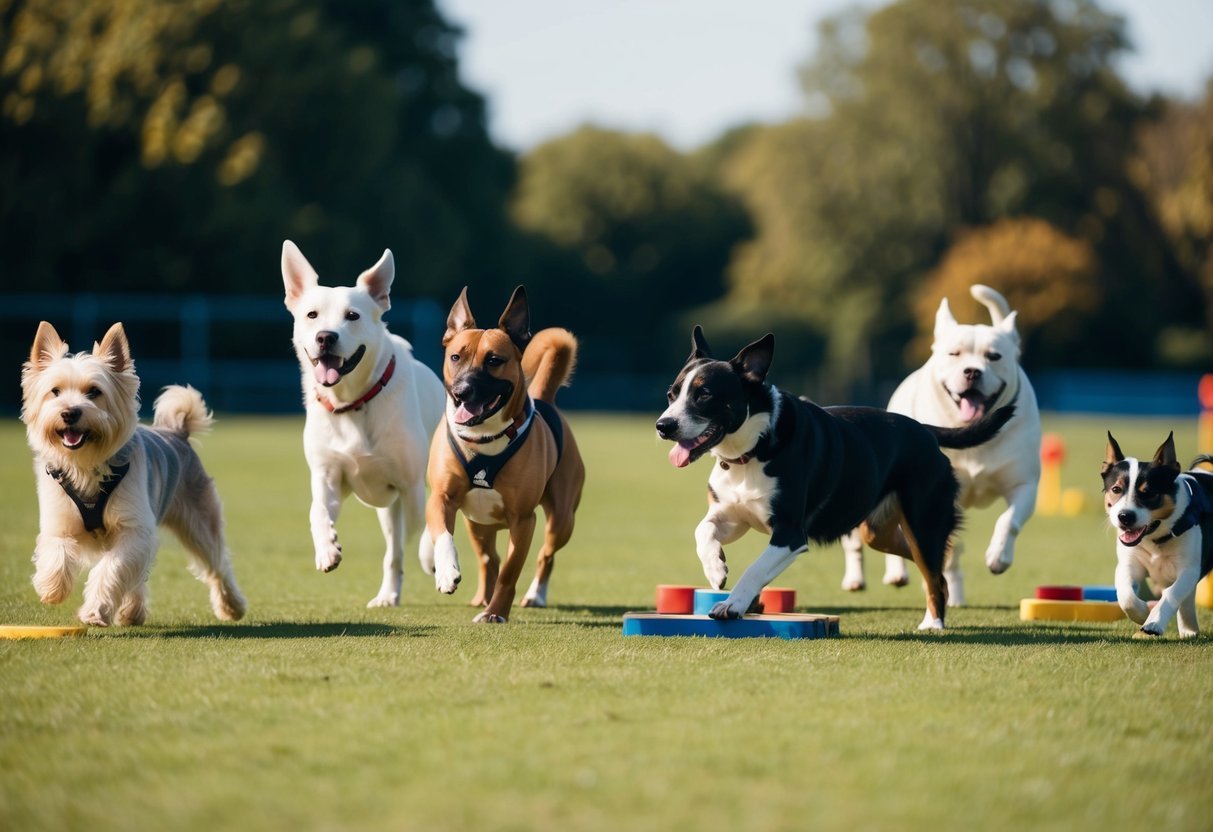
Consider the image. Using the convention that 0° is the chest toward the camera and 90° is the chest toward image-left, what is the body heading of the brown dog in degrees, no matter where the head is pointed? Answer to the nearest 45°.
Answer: approximately 45°

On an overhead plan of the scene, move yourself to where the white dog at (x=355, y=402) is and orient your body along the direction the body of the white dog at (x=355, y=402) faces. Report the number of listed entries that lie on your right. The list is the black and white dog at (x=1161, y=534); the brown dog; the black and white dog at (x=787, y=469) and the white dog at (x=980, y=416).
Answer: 0

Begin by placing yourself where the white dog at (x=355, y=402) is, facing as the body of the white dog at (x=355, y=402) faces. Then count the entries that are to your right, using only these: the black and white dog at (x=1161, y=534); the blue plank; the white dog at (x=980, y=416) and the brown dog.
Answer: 0

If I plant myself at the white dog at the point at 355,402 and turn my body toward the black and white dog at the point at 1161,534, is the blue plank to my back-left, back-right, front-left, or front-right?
front-right

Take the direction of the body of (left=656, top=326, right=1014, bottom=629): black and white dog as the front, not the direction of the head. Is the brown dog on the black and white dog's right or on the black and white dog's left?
on the black and white dog's right

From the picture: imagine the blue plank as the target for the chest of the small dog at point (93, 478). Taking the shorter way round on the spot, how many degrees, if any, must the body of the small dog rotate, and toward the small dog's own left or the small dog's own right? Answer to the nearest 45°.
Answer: approximately 135° to the small dog's own left

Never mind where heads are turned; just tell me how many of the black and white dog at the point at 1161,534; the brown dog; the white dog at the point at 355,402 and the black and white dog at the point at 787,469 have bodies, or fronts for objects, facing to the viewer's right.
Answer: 0

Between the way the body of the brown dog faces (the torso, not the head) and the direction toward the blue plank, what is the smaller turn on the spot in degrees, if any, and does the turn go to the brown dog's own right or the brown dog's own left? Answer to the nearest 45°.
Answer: approximately 90° to the brown dog's own left

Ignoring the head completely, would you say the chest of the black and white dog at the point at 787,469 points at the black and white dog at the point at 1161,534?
no

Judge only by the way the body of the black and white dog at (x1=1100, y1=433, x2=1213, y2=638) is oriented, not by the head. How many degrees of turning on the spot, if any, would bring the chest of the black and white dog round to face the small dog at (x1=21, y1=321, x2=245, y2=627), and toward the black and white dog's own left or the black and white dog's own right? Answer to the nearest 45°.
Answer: approximately 45° to the black and white dog's own right

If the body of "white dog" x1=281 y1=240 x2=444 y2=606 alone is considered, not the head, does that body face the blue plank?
no

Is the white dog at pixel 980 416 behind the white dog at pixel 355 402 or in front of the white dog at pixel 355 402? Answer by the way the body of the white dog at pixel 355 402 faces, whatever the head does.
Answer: behind

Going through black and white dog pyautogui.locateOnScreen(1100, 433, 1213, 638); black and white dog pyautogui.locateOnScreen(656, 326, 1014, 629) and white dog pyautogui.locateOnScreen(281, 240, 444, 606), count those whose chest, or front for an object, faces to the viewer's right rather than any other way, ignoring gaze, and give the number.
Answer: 0

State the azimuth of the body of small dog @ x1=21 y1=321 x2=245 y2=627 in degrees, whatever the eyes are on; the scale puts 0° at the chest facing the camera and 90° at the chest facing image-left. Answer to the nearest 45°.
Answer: approximately 45°

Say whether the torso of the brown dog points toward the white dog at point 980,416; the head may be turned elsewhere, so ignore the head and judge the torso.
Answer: no

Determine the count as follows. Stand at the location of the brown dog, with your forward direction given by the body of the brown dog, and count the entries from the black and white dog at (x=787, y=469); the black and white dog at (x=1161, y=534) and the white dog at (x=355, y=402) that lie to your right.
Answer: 1
